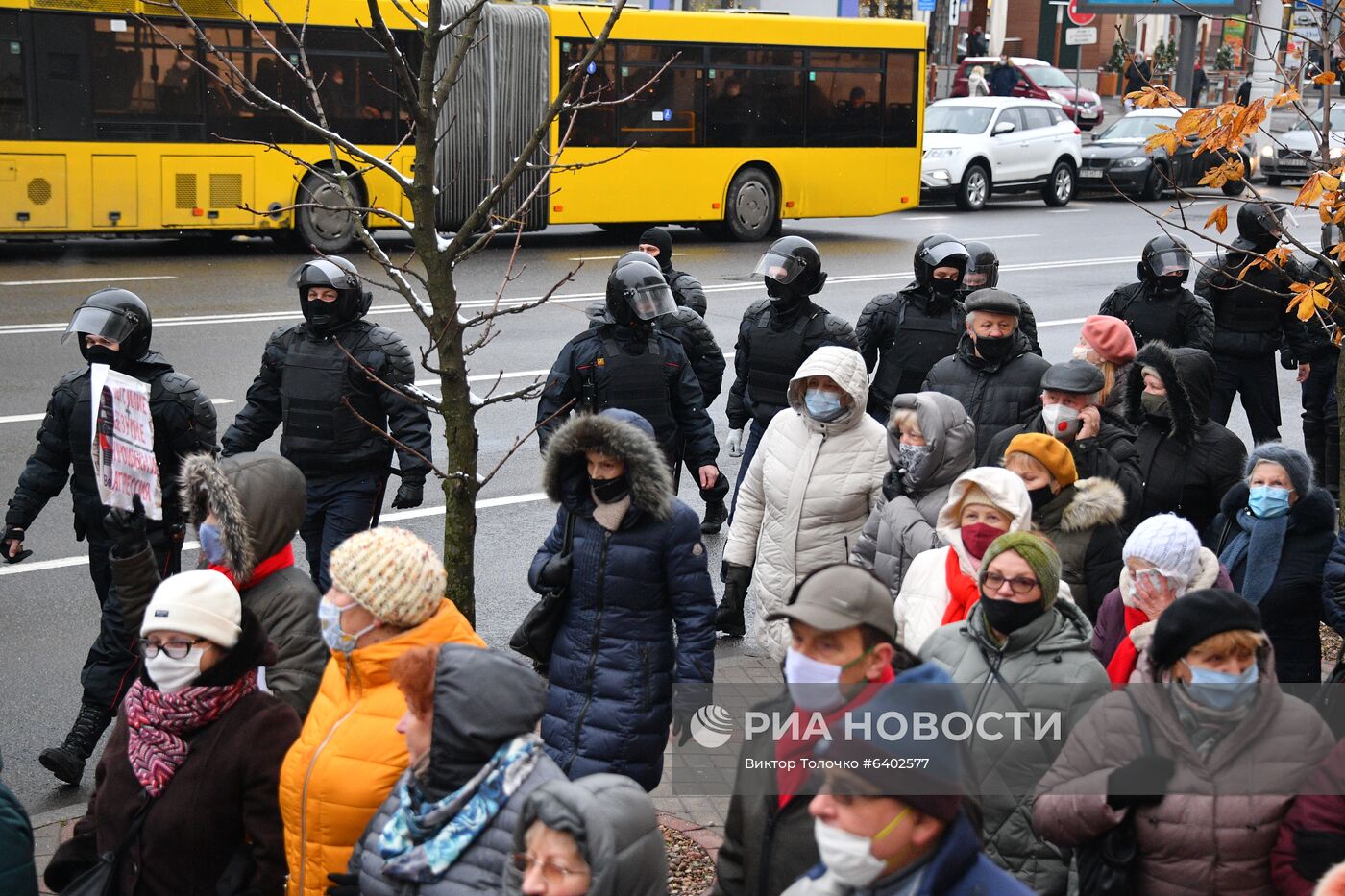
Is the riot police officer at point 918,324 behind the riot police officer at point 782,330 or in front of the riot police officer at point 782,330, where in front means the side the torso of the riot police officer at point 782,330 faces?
behind

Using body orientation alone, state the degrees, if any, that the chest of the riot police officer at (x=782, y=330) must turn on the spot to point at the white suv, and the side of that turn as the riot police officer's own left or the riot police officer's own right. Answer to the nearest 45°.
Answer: approximately 135° to the riot police officer's own right

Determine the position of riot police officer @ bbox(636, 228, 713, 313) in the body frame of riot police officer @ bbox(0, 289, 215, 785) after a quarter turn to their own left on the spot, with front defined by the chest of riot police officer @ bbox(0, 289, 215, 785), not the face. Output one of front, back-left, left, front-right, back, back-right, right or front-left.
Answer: left

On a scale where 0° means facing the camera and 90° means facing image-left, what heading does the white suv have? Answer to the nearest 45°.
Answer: approximately 45°

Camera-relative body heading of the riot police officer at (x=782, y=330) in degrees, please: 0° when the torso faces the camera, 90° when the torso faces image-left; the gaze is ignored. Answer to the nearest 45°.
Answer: approximately 45°

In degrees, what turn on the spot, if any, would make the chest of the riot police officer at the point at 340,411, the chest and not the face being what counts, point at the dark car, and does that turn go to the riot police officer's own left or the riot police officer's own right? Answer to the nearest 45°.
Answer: approximately 180°

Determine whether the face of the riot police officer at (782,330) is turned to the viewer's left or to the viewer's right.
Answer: to the viewer's left

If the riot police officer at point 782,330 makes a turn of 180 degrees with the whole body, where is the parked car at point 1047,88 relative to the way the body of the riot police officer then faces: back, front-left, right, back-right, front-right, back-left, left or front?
front-left

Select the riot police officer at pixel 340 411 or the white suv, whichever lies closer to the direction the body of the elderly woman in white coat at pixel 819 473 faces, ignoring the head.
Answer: the riot police officer

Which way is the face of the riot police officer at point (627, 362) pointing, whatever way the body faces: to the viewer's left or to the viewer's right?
to the viewer's right

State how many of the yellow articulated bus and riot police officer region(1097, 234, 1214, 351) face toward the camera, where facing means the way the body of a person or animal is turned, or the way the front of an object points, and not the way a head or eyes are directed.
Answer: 1

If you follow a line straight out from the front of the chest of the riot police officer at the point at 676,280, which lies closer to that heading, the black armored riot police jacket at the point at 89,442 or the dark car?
the black armored riot police jacket
